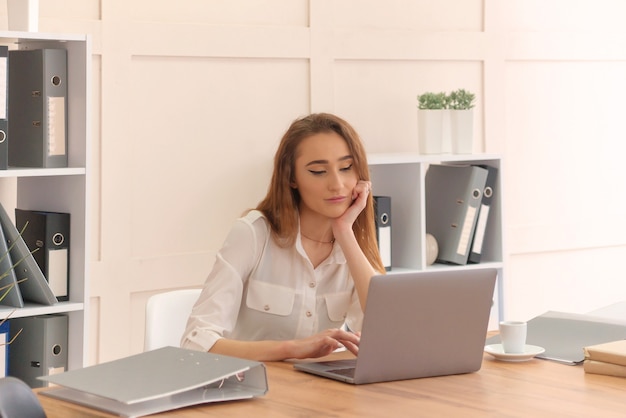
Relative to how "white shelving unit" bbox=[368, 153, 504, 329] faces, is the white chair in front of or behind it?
in front

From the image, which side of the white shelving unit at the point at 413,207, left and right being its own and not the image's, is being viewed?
front

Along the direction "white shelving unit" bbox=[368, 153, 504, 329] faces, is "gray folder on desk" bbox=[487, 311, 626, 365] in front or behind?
in front

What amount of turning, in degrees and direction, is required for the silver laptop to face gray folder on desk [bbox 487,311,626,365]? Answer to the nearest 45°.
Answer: approximately 90° to its right

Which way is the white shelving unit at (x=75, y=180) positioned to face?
toward the camera

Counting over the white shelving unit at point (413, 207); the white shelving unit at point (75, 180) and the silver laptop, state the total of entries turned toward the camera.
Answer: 2

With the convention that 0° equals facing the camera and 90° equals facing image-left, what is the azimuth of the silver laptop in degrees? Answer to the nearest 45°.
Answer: approximately 135°

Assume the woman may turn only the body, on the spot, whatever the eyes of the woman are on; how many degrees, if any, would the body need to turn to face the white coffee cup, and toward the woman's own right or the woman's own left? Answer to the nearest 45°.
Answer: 0° — they already face it

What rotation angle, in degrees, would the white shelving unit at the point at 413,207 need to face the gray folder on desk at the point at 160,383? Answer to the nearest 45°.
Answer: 0° — it already faces it
